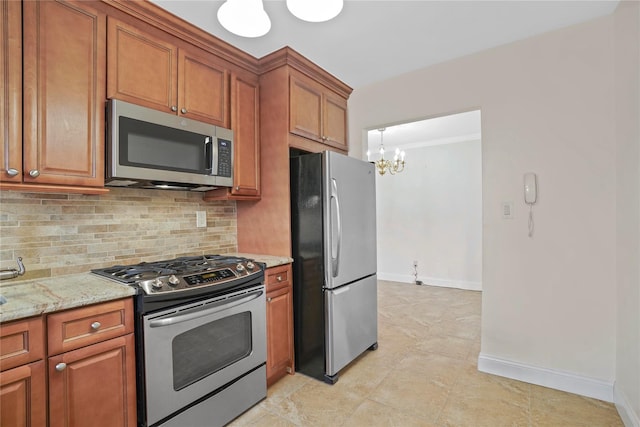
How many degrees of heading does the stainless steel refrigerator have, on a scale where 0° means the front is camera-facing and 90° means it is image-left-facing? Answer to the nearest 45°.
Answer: approximately 315°

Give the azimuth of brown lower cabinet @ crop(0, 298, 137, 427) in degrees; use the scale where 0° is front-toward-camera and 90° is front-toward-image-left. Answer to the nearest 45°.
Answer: approximately 315°

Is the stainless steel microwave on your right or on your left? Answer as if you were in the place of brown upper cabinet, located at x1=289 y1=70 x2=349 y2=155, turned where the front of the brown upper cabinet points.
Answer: on your right

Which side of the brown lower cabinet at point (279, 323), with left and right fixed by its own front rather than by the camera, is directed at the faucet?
right
